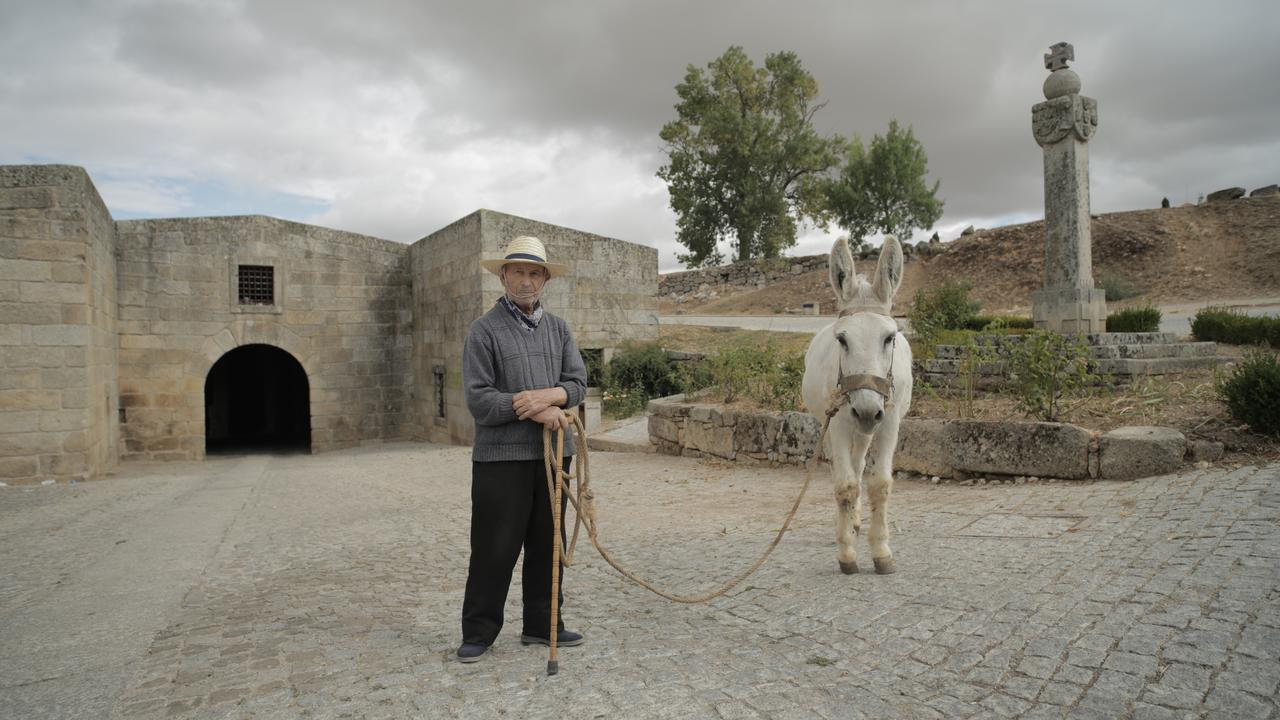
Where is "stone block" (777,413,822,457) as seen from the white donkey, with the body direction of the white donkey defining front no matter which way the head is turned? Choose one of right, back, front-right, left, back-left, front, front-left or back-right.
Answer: back

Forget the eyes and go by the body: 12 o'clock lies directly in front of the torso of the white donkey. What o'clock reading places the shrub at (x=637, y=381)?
The shrub is roughly at 5 o'clock from the white donkey.

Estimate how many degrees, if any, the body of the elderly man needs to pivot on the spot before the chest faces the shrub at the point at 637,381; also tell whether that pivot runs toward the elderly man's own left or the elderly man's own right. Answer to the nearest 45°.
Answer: approximately 180°

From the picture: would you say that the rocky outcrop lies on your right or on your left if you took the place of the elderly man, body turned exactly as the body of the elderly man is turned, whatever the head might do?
on your left

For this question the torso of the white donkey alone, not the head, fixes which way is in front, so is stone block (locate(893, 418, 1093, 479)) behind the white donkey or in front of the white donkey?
behind

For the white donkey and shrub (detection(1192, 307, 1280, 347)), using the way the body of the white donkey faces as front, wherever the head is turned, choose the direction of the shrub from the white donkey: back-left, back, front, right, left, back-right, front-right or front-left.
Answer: back-left

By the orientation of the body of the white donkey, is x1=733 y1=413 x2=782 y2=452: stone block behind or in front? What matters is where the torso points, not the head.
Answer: behind

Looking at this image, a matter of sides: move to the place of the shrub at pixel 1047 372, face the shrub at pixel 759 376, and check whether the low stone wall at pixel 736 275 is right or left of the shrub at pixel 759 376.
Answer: right

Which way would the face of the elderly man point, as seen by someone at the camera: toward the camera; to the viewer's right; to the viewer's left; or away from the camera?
toward the camera

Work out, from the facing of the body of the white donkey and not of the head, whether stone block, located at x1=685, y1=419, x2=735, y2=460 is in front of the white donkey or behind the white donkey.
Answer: behind

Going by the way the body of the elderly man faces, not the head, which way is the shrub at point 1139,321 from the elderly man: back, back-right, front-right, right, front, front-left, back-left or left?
back-left

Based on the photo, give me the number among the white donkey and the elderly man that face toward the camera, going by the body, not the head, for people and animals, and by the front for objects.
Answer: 2

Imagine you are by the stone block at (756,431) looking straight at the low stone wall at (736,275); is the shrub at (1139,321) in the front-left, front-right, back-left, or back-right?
front-right

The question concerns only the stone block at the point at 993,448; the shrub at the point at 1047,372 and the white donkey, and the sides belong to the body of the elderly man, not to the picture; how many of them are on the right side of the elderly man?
0

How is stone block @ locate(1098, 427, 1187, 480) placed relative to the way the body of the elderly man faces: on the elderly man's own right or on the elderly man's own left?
on the elderly man's own left

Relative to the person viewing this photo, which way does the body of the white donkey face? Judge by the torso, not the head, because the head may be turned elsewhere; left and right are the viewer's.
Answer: facing the viewer

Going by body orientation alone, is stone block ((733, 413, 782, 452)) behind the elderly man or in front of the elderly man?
behind

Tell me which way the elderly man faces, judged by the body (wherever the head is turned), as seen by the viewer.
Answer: toward the camera
